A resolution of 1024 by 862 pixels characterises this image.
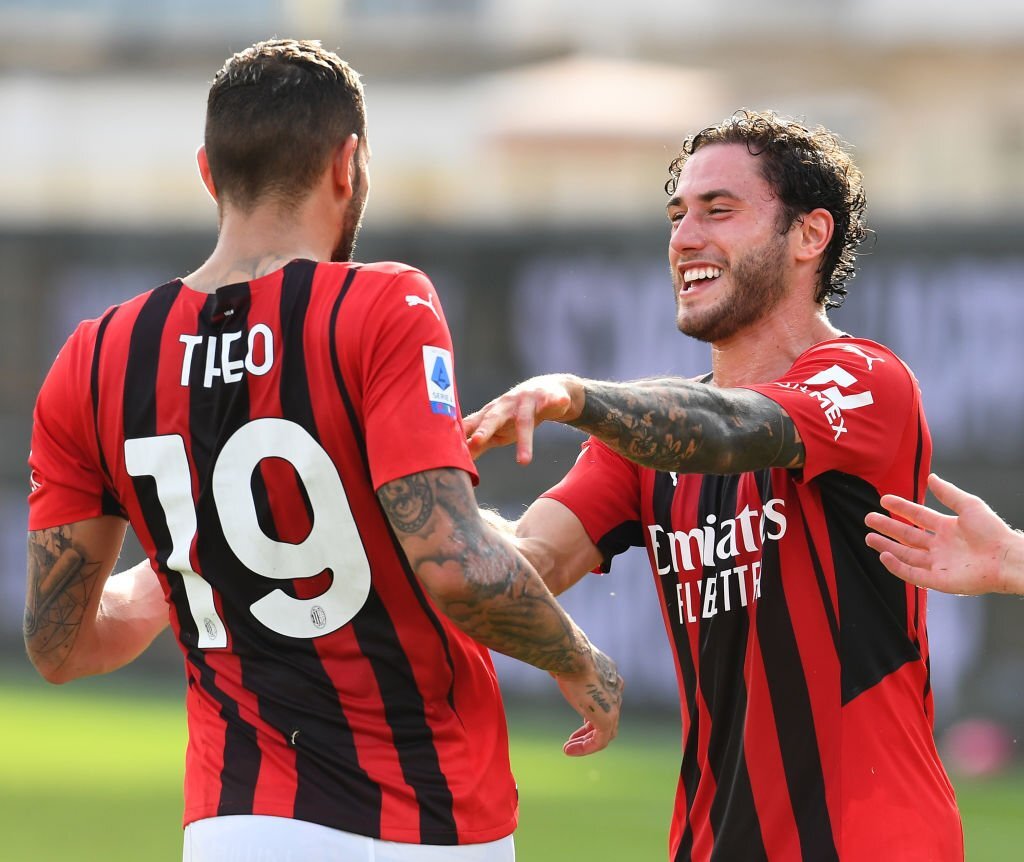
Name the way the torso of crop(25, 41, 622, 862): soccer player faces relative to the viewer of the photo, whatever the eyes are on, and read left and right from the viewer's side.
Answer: facing away from the viewer and to the right of the viewer
